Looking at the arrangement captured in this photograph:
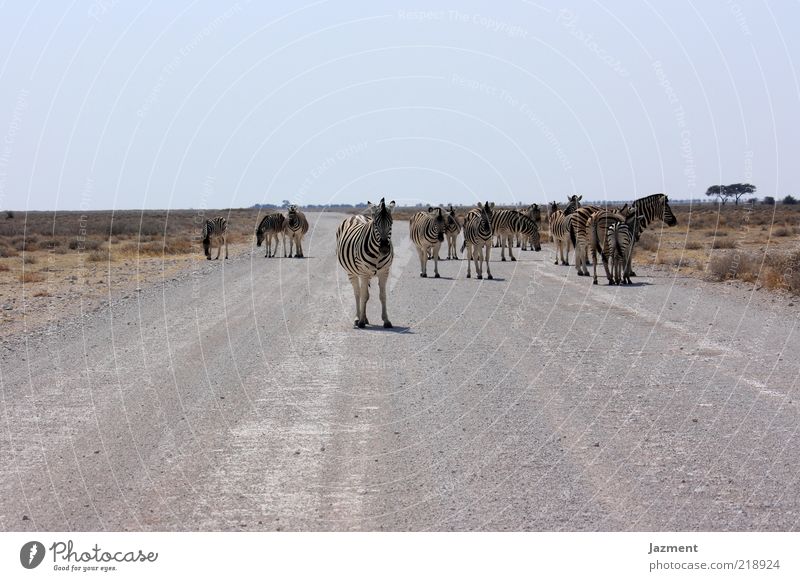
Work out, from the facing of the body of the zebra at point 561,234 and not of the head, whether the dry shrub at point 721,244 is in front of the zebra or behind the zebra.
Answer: behind

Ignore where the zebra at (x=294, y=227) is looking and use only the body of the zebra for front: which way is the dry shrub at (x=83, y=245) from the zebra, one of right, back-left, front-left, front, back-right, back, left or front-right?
back-right

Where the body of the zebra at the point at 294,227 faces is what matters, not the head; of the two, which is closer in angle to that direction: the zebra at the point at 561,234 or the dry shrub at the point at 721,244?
the zebra

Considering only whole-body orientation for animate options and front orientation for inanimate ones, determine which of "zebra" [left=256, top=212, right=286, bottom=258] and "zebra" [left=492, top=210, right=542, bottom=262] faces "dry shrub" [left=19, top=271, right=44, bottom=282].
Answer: "zebra" [left=256, top=212, right=286, bottom=258]

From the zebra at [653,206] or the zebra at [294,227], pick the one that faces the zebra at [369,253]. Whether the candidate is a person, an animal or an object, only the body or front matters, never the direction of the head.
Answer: the zebra at [294,227]

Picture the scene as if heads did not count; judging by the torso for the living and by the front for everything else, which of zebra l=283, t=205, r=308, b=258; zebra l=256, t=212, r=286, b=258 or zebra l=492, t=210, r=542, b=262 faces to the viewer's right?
zebra l=492, t=210, r=542, b=262

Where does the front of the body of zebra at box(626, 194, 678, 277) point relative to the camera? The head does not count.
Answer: to the viewer's right

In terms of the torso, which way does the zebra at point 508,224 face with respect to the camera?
to the viewer's right

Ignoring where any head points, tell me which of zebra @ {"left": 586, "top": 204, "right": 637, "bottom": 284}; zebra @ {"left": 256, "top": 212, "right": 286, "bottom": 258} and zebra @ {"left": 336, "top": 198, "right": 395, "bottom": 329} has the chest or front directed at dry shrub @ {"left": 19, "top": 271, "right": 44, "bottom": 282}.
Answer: zebra @ {"left": 256, "top": 212, "right": 286, "bottom": 258}

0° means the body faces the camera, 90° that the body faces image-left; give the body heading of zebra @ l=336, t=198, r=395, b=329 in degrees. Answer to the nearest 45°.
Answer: approximately 315°

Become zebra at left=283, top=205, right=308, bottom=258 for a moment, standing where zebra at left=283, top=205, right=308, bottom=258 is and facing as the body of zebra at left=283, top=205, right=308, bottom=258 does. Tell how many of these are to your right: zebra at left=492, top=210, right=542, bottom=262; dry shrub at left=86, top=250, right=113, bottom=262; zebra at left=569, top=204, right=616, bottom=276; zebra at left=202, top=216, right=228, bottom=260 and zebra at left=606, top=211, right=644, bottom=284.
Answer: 2

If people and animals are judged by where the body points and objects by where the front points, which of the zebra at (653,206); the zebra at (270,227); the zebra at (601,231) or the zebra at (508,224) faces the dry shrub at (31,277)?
the zebra at (270,227)

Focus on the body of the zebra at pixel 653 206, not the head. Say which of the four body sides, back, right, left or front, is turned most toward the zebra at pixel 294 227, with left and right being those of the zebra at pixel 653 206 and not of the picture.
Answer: back

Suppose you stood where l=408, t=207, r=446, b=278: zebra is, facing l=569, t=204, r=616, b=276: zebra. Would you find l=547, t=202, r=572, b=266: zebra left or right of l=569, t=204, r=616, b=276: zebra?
left
